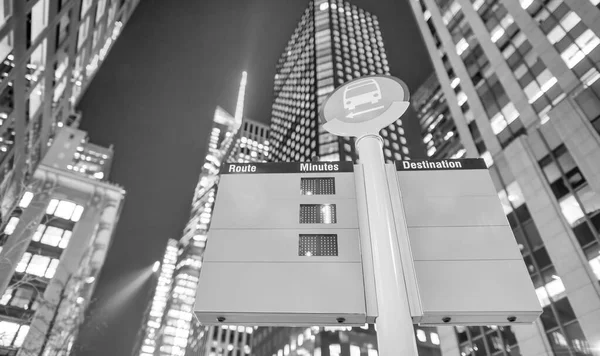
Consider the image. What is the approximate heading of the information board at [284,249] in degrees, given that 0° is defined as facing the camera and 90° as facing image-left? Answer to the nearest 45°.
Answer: approximately 0°

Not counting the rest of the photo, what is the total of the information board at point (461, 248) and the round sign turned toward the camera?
2

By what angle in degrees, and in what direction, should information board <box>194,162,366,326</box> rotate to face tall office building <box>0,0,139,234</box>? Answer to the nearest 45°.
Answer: approximately 135° to its right

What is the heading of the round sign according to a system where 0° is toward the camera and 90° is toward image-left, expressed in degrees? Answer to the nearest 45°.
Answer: approximately 0°

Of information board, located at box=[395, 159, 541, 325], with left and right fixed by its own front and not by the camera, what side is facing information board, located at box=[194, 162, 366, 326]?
right
